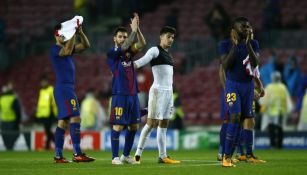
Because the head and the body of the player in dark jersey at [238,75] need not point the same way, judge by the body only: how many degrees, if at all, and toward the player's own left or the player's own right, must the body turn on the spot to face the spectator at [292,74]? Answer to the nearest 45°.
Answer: approximately 135° to the player's own left

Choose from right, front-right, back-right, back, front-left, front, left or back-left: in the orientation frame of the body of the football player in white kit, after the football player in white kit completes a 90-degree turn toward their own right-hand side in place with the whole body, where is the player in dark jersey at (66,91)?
front-right

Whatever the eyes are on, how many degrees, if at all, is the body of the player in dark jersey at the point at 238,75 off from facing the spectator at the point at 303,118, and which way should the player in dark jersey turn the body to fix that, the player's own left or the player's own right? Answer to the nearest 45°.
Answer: approximately 135° to the player's own left

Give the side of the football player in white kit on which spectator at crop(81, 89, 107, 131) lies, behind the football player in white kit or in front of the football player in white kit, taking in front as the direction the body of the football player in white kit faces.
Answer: behind

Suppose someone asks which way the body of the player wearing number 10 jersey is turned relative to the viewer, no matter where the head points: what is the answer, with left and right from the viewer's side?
facing the viewer and to the right of the viewer

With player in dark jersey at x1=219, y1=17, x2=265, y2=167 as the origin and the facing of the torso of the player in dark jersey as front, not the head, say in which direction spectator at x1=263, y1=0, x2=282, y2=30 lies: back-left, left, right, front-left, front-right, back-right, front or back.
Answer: back-left
